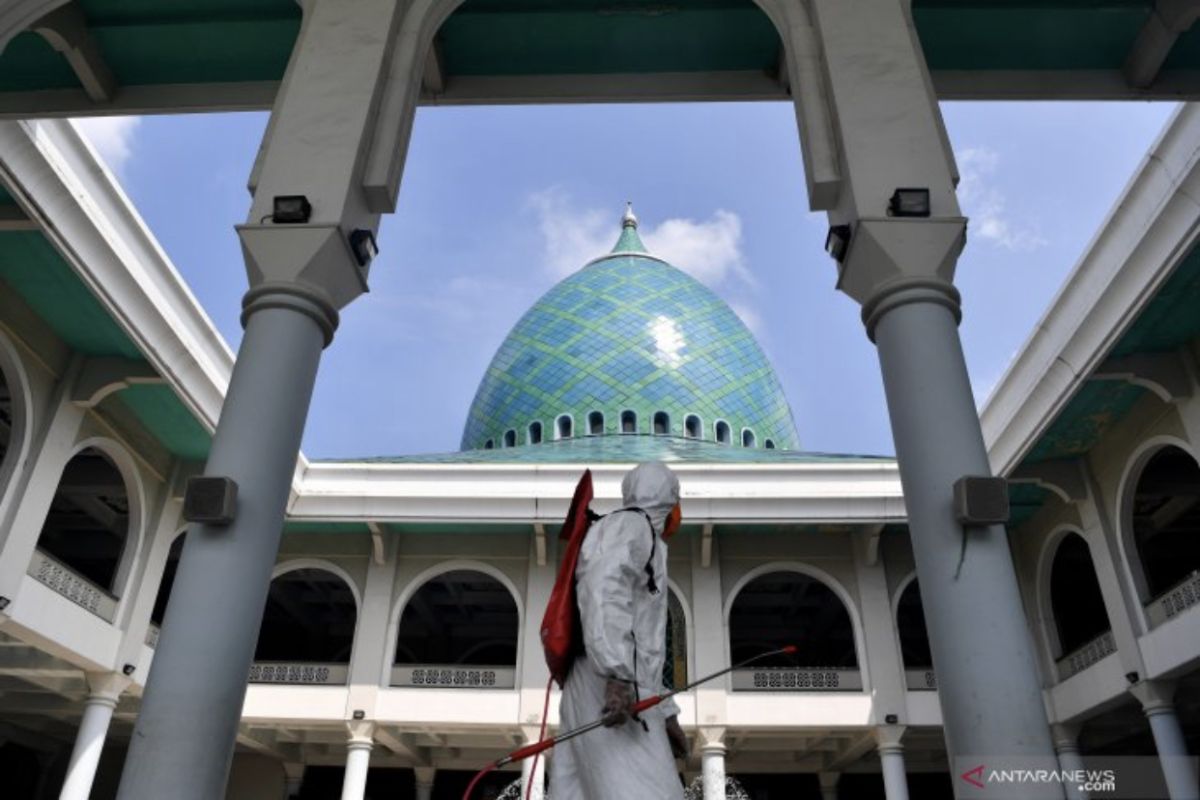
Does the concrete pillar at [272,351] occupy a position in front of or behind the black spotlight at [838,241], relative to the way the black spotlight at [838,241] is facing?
in front

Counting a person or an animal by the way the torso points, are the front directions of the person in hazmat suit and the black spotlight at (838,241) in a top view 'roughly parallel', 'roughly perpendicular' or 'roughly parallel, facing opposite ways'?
roughly parallel, facing opposite ways

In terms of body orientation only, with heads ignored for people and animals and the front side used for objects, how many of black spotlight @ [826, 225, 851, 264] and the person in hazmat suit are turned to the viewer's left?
1

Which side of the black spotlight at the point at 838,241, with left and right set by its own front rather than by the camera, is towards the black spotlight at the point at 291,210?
front

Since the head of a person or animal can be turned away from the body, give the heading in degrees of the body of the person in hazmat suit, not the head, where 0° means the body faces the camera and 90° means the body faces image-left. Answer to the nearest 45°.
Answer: approximately 270°

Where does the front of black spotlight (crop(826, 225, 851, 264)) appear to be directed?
to the viewer's left
